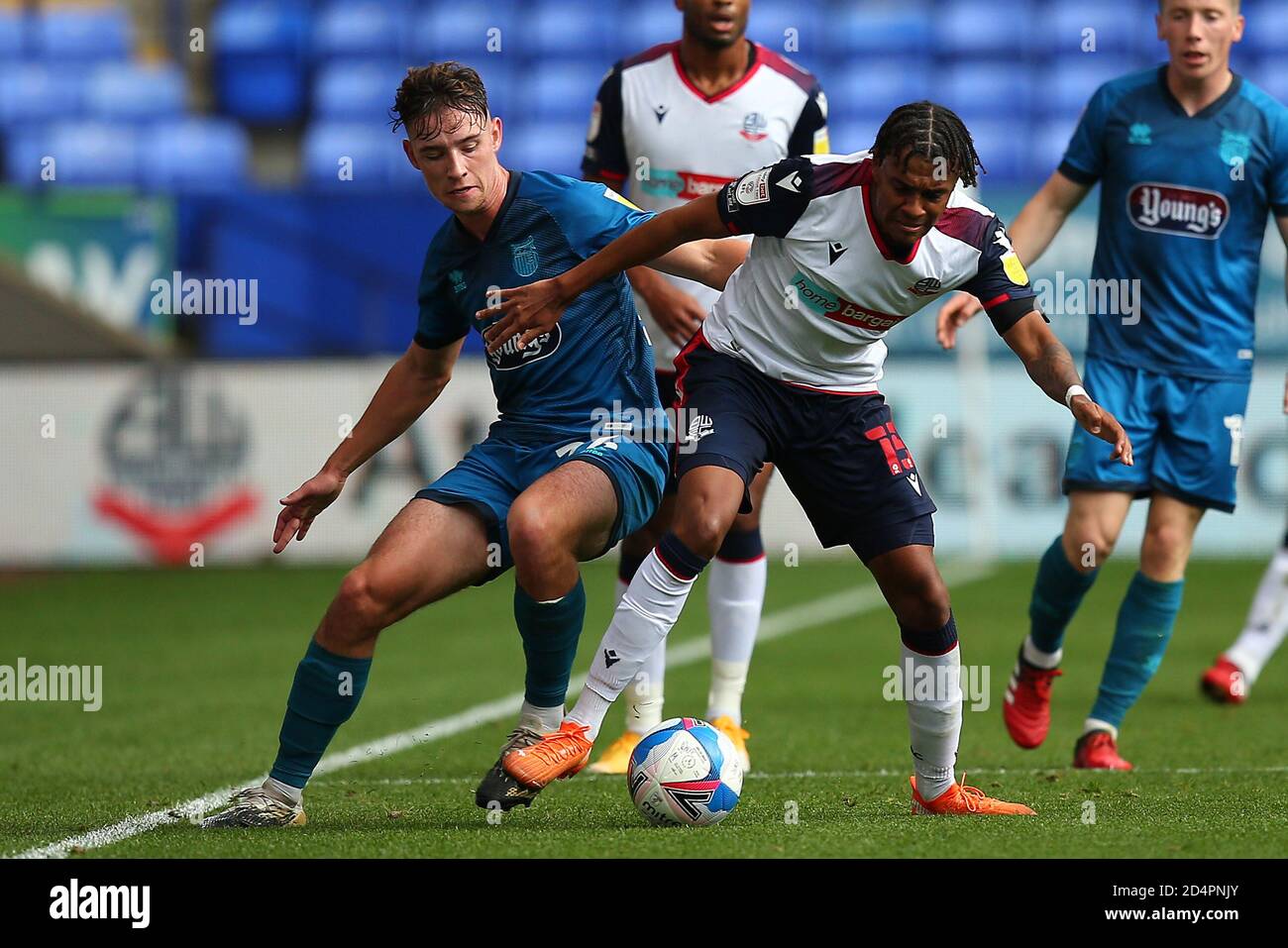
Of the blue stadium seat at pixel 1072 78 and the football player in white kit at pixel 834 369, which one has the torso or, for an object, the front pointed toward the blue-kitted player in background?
the blue stadium seat

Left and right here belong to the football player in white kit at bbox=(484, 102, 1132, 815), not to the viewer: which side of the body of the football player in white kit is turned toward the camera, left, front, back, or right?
front

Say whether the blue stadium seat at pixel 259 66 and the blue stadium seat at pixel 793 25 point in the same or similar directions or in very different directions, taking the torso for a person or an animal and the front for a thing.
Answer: same or similar directions

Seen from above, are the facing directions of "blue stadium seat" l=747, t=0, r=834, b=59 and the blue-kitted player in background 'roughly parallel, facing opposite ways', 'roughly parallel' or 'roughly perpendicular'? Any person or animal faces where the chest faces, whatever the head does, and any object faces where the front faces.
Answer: roughly parallel

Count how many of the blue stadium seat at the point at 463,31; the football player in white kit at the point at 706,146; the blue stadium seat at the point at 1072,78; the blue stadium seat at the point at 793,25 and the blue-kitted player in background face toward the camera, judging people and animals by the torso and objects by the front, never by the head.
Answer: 5

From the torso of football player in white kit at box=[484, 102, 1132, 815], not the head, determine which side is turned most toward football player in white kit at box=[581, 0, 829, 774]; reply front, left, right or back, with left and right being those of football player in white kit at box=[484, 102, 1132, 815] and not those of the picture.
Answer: back

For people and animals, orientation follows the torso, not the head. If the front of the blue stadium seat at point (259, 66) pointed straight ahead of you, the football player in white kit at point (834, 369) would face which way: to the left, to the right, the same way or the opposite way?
the same way

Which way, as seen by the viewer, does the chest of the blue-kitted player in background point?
toward the camera

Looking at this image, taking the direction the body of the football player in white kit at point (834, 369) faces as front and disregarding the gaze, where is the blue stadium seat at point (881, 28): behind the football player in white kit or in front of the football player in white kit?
behind

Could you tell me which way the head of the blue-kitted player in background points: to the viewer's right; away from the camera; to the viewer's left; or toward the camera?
toward the camera

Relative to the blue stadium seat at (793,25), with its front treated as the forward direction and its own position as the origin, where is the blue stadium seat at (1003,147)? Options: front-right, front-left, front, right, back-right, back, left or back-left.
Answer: front-left

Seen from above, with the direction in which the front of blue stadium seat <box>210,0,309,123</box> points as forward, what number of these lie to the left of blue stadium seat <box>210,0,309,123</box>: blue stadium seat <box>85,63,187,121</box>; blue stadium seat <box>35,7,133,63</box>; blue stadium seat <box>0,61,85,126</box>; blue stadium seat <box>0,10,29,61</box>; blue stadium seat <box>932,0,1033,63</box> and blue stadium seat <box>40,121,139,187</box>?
1

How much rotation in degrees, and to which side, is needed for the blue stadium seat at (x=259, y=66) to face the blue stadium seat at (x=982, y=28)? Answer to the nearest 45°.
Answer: approximately 90° to its left

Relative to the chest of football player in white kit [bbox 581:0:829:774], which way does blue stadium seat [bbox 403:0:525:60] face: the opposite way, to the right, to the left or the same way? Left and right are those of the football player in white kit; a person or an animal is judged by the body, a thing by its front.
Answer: the same way

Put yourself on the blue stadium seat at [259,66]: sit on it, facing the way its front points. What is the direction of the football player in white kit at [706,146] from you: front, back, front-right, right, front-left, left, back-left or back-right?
front

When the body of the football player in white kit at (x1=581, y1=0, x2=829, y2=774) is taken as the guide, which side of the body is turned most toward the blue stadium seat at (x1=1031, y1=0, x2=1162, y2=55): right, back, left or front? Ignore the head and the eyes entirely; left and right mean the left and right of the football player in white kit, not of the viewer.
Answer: back

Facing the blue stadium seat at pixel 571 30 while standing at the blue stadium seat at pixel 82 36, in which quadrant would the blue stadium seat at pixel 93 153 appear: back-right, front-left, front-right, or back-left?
front-right
